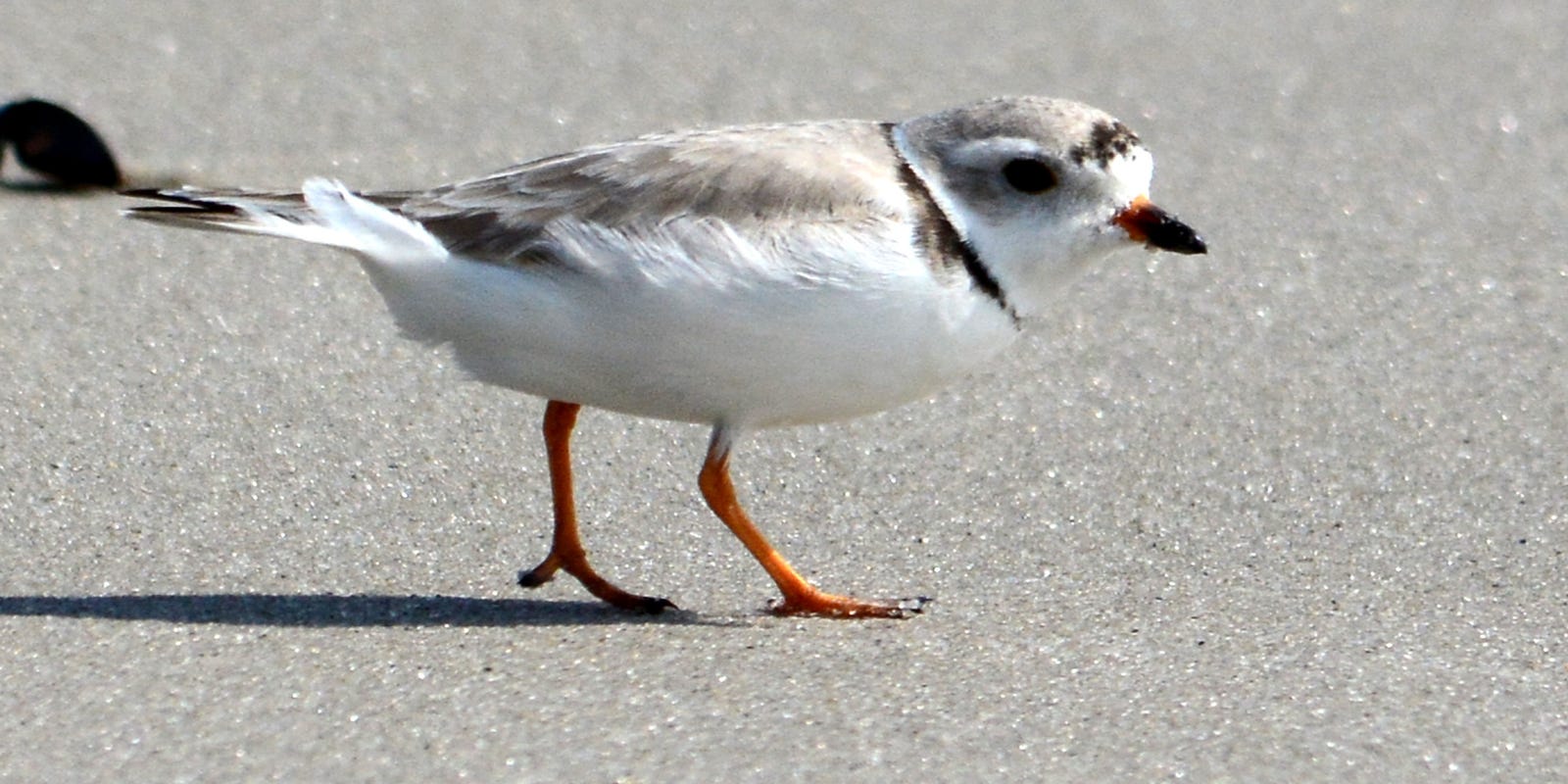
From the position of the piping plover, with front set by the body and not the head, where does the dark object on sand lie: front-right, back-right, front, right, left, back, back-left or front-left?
back-left

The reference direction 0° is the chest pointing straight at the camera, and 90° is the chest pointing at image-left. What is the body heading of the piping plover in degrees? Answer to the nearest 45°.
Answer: approximately 270°
